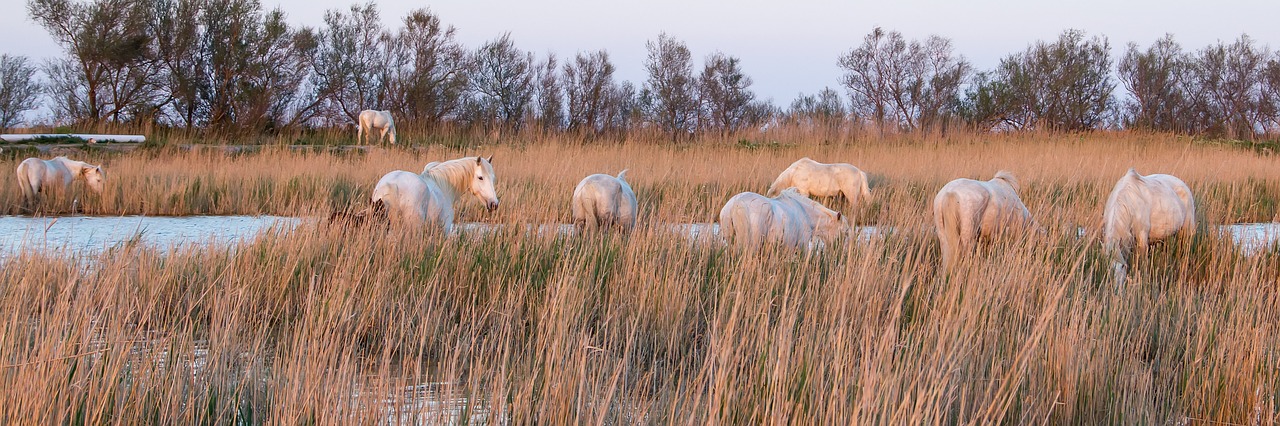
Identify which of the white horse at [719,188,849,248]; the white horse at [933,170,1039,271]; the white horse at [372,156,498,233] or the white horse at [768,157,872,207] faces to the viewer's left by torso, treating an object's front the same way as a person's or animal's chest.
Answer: the white horse at [768,157,872,207]

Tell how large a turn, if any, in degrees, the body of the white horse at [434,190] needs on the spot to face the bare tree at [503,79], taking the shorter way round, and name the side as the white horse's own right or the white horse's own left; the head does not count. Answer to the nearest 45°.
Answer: approximately 90° to the white horse's own left

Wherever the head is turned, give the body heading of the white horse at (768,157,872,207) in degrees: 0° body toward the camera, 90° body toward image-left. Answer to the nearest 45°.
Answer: approximately 90°

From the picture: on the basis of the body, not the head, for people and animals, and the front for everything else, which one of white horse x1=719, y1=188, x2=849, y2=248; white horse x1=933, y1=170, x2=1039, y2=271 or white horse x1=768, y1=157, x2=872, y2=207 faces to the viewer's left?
white horse x1=768, y1=157, x2=872, y2=207

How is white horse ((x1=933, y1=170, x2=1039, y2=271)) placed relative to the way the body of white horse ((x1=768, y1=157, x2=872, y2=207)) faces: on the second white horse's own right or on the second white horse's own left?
on the second white horse's own left

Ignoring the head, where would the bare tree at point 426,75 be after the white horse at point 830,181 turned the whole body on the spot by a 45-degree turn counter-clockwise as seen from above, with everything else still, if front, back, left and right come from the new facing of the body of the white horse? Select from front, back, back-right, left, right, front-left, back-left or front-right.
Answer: right

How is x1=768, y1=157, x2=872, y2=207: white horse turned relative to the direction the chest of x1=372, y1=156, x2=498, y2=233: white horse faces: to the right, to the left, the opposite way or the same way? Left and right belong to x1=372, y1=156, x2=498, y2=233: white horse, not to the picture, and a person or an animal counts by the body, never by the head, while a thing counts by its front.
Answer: the opposite way

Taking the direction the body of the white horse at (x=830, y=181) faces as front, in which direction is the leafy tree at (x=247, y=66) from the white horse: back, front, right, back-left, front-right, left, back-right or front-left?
front-right

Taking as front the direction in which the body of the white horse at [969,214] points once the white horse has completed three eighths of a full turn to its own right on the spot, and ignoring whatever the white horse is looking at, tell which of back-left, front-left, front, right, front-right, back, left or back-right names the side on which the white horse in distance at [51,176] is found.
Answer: right

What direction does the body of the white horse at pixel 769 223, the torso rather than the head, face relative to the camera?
to the viewer's right

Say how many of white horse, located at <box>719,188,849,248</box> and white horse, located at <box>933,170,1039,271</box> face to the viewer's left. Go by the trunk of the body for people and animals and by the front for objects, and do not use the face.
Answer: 0

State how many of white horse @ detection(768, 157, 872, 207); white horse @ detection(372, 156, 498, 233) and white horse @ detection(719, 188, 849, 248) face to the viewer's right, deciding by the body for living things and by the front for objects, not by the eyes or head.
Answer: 2

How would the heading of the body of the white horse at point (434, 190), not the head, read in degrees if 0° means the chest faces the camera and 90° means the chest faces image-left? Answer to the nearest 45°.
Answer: approximately 270°
